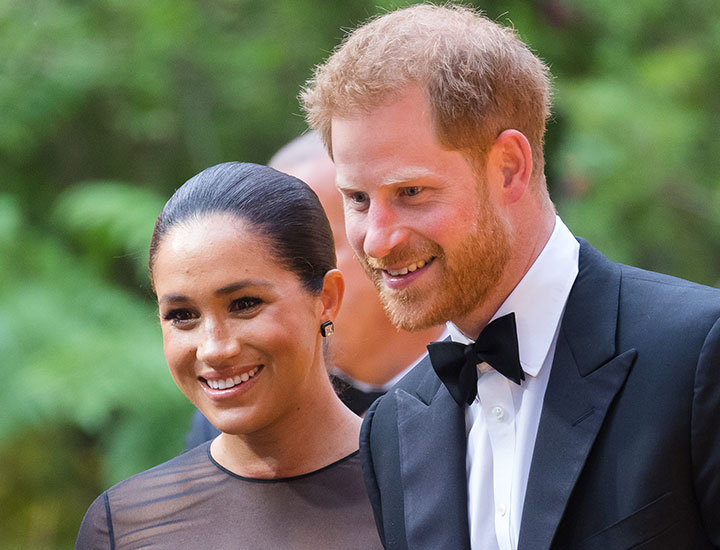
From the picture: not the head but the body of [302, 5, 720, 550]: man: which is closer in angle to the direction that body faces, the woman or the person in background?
the woman

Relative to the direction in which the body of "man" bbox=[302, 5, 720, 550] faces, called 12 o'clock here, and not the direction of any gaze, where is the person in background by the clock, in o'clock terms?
The person in background is roughly at 4 o'clock from the man.

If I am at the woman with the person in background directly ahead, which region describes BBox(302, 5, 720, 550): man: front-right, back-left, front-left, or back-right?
back-right

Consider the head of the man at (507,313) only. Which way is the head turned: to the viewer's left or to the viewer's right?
to the viewer's left

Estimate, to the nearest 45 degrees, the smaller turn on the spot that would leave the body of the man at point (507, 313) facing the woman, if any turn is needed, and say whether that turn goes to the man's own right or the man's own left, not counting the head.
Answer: approximately 90° to the man's own right

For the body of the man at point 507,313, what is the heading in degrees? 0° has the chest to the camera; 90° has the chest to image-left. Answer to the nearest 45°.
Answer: approximately 45°
